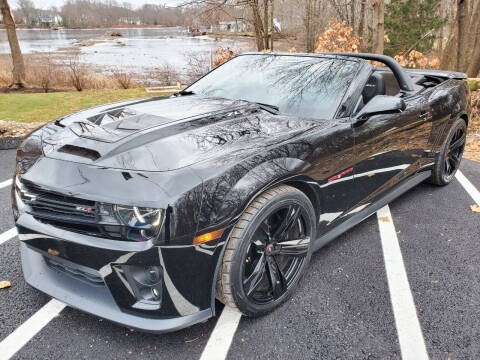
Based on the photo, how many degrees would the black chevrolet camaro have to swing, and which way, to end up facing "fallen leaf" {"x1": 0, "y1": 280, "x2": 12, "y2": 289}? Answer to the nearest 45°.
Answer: approximately 45° to its right

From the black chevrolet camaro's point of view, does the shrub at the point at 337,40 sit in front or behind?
behind

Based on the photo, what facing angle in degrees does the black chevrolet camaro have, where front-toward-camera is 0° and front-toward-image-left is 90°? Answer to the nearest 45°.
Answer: approximately 45°

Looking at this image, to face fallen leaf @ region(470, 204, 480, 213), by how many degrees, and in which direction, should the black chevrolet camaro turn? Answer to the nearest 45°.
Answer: approximately 180°

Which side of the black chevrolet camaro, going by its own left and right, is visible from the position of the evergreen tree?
back
